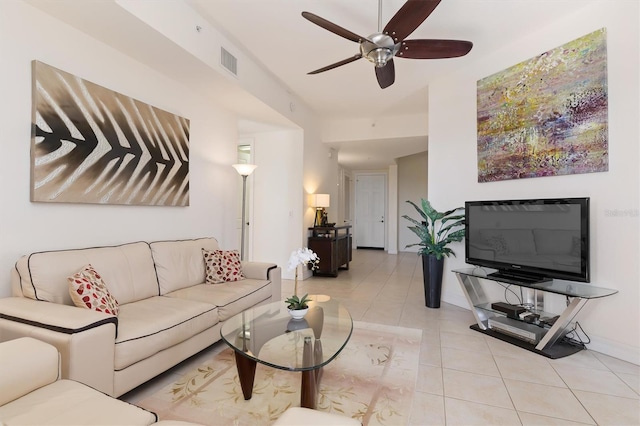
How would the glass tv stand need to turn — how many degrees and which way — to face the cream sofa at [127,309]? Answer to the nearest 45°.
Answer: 0° — it already faces it

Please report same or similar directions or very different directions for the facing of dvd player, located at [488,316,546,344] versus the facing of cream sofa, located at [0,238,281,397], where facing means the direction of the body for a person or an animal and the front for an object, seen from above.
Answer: very different directions

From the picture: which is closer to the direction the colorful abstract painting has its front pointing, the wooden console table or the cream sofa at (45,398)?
the cream sofa

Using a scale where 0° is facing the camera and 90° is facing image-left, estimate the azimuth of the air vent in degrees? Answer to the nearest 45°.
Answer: approximately 315°

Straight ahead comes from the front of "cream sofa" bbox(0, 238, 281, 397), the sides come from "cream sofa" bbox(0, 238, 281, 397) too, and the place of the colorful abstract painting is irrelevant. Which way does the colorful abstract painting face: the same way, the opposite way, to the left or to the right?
the opposite way

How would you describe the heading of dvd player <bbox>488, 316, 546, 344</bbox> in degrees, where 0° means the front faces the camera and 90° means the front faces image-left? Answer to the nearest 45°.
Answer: approximately 45°

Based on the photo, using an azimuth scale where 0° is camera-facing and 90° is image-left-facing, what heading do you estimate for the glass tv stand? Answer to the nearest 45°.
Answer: approximately 45°
